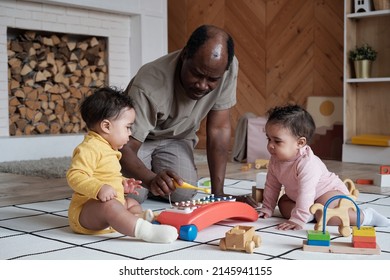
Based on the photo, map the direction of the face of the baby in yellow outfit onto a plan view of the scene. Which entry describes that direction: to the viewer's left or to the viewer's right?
to the viewer's right

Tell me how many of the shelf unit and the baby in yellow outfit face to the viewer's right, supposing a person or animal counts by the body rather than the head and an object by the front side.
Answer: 1

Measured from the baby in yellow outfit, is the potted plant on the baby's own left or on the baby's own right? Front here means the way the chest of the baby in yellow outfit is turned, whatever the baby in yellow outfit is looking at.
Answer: on the baby's own left

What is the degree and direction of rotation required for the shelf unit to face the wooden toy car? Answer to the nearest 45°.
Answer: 0° — it already faces it

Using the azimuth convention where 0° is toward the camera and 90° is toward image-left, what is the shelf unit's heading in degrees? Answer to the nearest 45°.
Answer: approximately 0°

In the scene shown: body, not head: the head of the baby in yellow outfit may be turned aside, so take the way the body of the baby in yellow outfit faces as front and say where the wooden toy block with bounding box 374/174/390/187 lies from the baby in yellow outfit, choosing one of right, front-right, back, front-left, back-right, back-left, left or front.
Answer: front-left

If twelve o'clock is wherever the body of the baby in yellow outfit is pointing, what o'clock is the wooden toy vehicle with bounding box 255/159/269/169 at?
The wooden toy vehicle is roughly at 10 o'clock from the baby in yellow outfit.

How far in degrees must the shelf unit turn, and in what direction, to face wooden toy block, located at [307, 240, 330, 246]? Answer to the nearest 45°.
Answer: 0° — it already faces it

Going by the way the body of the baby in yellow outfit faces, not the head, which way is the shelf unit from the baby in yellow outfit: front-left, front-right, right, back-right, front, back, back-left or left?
front-left

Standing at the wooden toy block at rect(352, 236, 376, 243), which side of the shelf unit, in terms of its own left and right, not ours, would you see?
front

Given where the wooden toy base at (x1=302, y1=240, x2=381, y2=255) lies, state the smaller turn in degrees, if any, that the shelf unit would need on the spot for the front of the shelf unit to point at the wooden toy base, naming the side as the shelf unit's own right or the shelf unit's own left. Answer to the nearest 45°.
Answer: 0° — it already faces it

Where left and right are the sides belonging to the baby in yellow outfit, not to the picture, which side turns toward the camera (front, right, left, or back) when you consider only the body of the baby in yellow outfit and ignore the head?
right
